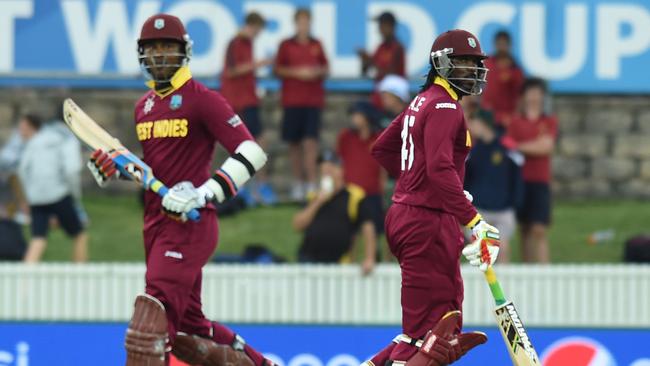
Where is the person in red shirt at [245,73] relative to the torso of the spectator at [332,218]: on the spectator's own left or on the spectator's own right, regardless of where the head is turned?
on the spectator's own right

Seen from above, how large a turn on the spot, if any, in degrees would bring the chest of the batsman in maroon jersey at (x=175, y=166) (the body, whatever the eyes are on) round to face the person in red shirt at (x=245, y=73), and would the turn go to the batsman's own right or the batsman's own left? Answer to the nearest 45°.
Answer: approximately 135° to the batsman's own right

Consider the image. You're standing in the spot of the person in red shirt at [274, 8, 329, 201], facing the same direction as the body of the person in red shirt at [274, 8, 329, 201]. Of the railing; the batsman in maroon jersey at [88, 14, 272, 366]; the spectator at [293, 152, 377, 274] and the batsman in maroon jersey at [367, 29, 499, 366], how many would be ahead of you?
4

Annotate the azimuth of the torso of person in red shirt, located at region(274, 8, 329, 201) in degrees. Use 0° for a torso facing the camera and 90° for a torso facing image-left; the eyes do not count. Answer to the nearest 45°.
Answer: approximately 0°

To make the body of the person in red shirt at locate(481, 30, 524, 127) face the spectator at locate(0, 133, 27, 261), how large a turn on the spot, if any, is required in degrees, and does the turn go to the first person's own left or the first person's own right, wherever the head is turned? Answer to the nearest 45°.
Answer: approximately 90° to the first person's own right
